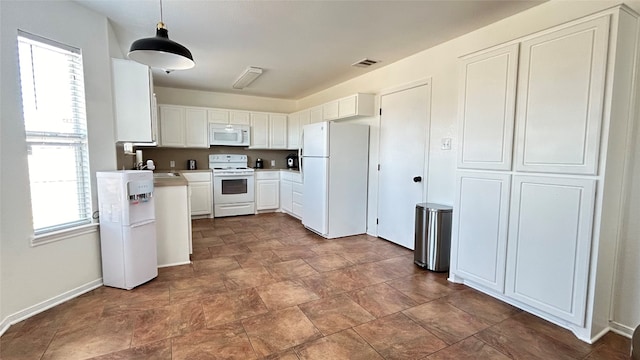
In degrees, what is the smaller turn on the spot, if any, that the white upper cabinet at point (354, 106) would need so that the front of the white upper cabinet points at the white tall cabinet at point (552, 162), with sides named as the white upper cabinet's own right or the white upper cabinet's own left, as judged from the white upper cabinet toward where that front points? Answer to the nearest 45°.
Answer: approximately 90° to the white upper cabinet's own left

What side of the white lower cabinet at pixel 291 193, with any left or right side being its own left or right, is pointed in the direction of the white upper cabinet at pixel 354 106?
left

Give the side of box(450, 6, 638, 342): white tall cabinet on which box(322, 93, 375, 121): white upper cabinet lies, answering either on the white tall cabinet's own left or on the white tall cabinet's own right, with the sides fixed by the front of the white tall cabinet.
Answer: on the white tall cabinet's own right

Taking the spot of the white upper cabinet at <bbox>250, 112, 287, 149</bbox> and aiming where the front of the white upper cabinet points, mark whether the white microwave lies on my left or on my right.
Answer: on my right

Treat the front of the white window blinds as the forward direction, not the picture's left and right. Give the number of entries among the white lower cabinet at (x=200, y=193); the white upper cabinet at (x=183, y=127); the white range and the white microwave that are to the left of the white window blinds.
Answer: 4

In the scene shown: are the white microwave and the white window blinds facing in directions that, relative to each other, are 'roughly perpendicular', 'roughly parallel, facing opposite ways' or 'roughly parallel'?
roughly perpendicular

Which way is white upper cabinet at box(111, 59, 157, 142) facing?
to the viewer's right

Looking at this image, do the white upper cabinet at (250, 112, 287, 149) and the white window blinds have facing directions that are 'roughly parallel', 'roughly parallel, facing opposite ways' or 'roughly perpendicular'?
roughly perpendicular
